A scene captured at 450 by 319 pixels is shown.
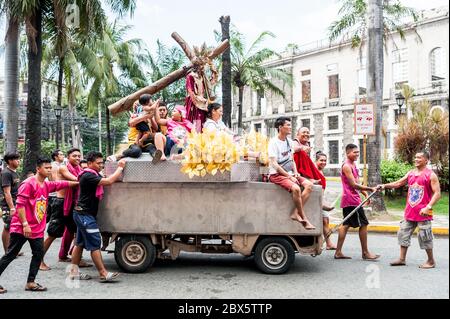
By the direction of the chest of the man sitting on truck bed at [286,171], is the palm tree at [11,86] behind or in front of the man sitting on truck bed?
behind

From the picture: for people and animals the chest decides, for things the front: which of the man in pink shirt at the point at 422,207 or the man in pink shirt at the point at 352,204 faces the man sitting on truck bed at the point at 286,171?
the man in pink shirt at the point at 422,207

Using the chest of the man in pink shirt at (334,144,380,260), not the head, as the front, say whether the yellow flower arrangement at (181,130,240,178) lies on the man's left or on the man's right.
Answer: on the man's right

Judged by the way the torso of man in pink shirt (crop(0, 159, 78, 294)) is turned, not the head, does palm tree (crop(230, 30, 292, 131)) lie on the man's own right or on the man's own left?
on the man's own left

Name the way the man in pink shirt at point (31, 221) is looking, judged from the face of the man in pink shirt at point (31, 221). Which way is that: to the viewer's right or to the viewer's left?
to the viewer's right

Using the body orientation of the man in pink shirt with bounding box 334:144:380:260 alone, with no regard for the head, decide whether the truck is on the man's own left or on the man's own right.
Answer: on the man's own right

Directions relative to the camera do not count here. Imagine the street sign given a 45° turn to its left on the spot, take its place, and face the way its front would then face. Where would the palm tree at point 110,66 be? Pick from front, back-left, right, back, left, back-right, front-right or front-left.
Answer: back

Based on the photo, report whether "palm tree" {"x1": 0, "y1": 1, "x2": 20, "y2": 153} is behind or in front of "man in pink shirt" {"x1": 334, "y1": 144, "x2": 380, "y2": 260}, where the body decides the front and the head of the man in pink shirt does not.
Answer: behind
